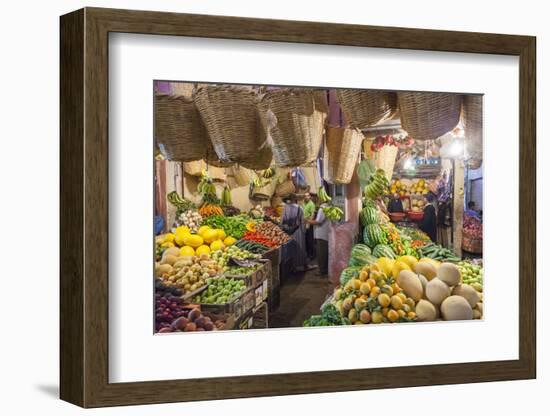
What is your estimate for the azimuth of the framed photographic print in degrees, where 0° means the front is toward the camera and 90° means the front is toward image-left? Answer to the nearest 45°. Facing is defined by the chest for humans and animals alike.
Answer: approximately 315°
